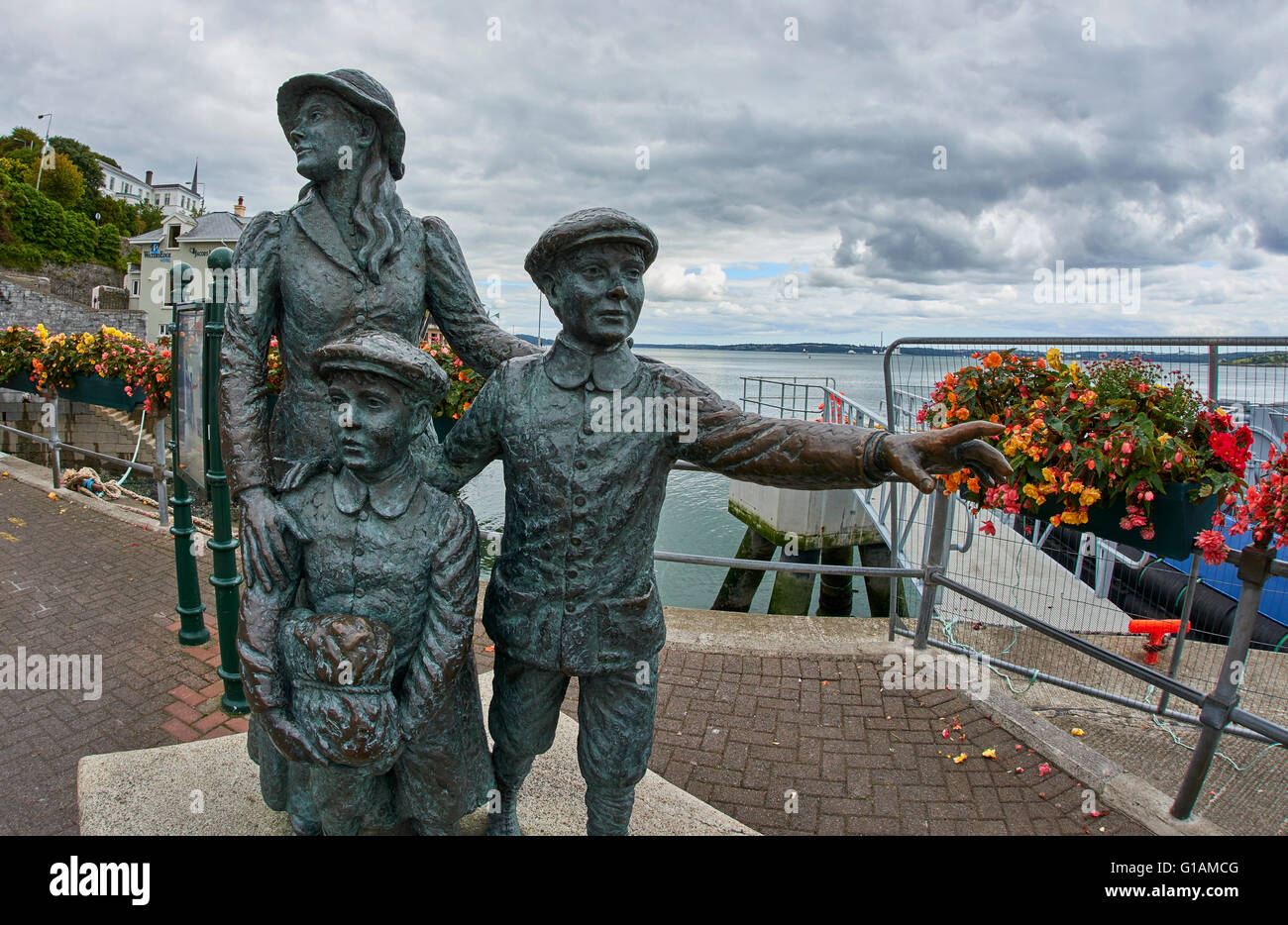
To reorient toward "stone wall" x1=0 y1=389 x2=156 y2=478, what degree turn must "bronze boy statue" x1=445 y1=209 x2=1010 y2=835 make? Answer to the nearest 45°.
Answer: approximately 135° to its right

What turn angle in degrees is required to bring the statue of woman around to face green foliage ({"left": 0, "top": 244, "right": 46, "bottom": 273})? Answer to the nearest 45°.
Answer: approximately 180°

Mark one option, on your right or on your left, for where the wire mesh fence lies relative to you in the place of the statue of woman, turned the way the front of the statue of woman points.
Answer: on your left

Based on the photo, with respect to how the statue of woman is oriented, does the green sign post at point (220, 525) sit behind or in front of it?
behind

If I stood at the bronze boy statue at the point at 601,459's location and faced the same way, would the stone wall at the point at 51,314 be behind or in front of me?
behind

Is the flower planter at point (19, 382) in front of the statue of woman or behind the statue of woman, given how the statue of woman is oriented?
behind

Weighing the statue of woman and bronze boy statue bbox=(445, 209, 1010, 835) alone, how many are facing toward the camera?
2

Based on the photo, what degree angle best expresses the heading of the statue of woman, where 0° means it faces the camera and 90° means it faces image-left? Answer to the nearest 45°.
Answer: approximately 0°
